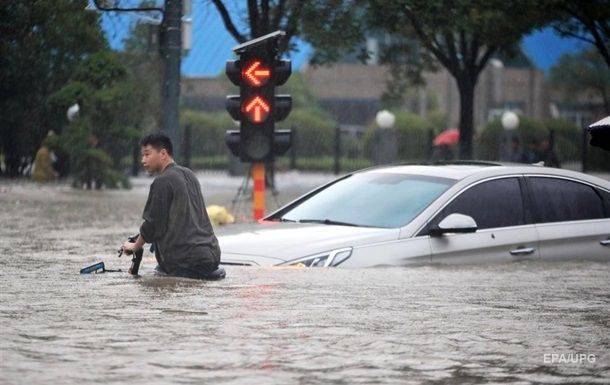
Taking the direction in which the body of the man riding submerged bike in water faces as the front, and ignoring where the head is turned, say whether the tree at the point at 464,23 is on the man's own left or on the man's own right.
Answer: on the man's own right

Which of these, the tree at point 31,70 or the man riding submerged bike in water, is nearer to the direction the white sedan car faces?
the man riding submerged bike in water

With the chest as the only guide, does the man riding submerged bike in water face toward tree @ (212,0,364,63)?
no

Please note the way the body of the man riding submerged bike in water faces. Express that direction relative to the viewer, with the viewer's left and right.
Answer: facing away from the viewer and to the left of the viewer

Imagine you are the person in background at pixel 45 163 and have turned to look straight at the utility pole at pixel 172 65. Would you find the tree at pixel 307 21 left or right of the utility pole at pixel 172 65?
left

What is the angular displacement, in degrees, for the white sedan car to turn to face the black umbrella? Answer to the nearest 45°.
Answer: approximately 135° to its right

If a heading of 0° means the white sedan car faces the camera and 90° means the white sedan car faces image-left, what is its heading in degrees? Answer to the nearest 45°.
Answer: approximately 45°

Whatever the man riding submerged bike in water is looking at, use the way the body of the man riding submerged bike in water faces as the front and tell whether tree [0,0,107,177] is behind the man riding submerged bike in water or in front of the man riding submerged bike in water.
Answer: in front

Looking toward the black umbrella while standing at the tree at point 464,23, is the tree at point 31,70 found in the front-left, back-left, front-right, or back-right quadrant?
back-right

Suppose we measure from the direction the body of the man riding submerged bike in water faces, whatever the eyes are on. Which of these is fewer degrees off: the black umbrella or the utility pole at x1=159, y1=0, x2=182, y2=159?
the utility pole

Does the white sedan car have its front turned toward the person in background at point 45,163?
no

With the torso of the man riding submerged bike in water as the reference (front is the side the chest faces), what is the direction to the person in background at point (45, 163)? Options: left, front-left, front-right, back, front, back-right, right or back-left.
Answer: front-right

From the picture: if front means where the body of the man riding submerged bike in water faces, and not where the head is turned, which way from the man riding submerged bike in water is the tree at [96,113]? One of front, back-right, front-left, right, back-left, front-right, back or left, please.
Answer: front-right

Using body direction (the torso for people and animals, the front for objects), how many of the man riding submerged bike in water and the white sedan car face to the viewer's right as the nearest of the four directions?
0

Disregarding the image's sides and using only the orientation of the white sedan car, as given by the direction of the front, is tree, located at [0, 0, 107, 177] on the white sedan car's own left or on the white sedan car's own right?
on the white sedan car's own right

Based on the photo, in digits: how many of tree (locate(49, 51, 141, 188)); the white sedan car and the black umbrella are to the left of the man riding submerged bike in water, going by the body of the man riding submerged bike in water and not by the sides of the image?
0
